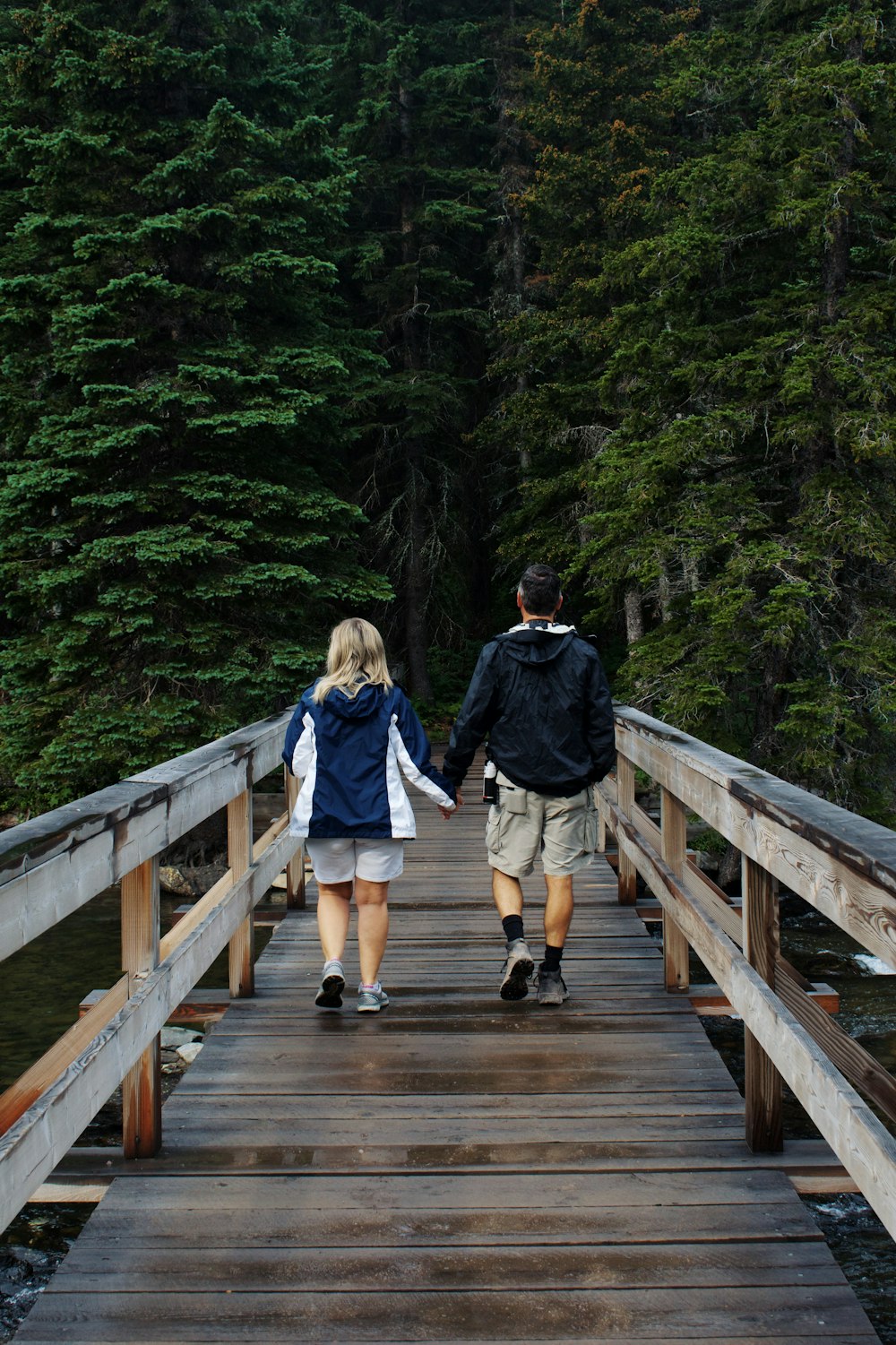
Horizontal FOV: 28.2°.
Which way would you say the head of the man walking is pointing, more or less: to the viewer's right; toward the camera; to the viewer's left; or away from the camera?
away from the camera

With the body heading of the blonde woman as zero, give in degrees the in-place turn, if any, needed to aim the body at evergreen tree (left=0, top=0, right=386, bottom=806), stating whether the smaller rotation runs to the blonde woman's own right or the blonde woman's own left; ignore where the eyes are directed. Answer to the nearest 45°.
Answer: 0° — they already face it

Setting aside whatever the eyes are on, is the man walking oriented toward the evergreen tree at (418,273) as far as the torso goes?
yes

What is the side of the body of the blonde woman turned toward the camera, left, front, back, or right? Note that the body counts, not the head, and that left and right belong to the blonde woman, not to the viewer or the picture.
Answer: back

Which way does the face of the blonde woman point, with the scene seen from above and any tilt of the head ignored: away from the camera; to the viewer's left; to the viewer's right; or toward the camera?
away from the camera

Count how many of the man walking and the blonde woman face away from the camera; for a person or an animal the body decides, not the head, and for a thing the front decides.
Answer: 2

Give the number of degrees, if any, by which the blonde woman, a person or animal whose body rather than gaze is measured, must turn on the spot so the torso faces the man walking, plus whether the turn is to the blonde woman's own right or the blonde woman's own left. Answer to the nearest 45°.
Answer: approximately 90° to the blonde woman's own right

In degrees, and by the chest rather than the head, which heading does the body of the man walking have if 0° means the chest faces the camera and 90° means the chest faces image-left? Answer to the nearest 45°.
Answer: approximately 180°
